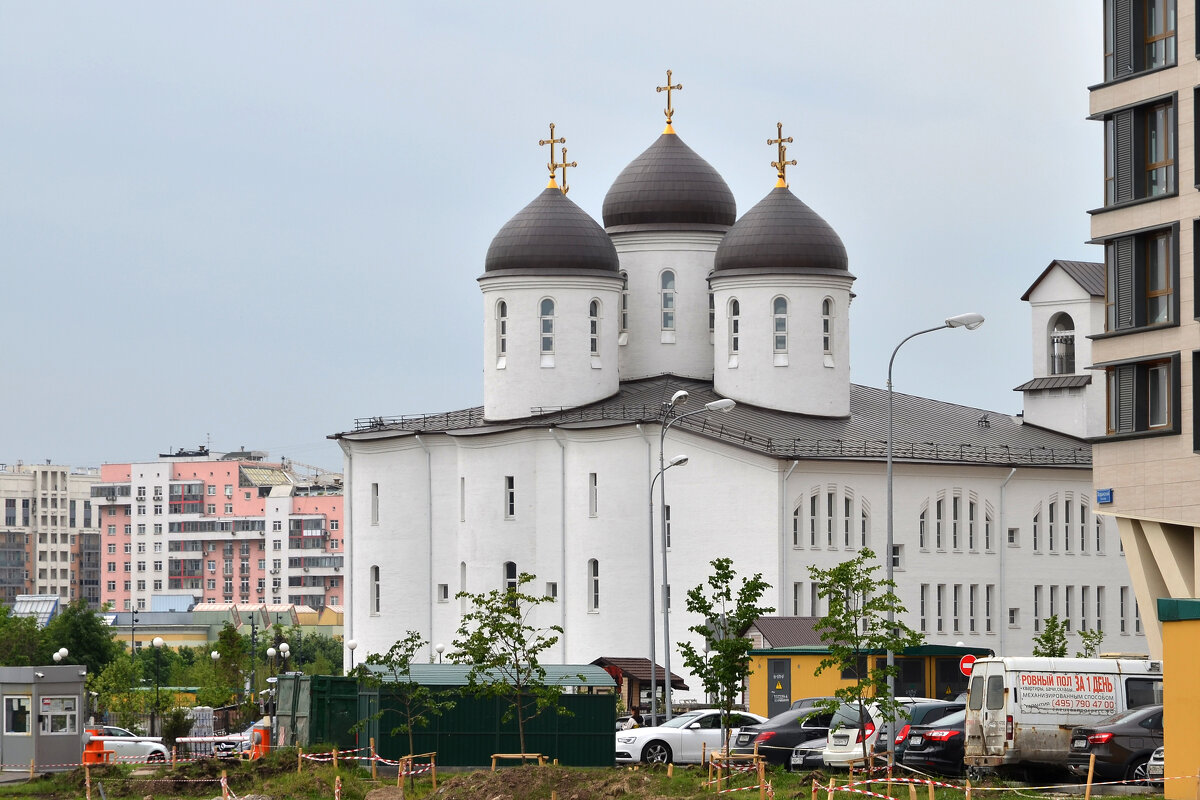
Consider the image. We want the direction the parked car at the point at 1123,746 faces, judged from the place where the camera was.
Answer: facing away from the viewer and to the right of the viewer

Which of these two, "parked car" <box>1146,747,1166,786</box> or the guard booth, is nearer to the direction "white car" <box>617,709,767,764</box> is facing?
the guard booth

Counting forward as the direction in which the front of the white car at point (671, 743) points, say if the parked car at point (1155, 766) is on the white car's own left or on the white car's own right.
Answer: on the white car's own left

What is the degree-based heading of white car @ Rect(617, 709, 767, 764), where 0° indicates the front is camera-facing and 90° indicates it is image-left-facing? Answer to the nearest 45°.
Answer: approximately 45°

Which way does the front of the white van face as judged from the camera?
facing away from the viewer and to the right of the viewer

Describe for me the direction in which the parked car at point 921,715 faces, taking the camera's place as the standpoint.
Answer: facing away from the viewer and to the right of the viewer

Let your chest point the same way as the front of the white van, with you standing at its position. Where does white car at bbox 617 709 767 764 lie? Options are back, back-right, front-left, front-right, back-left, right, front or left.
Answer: left
